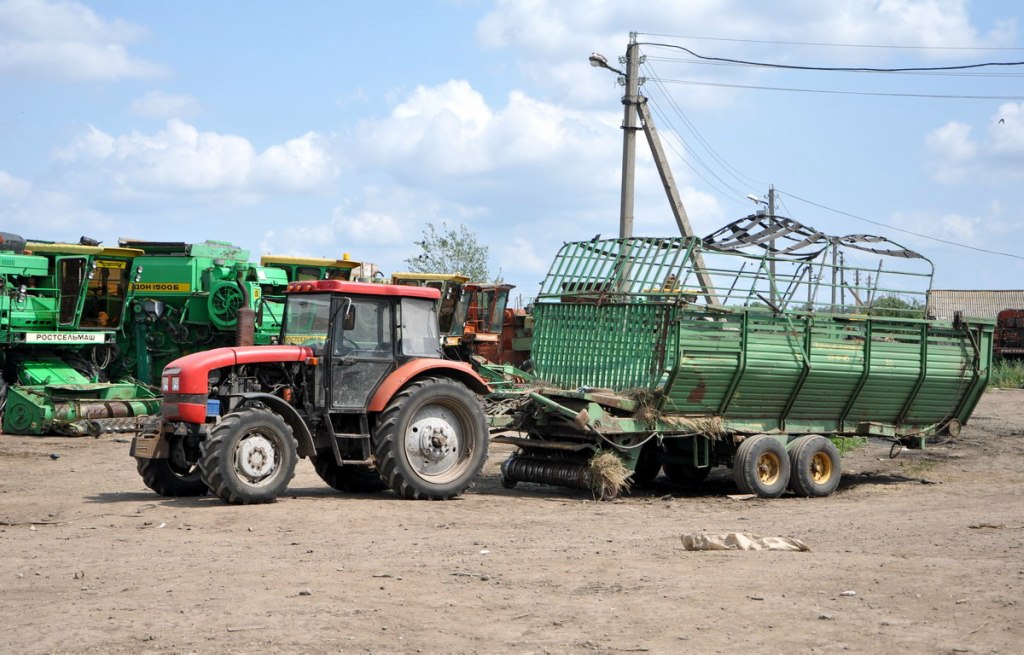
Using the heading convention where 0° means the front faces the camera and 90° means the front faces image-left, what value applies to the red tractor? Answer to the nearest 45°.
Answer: approximately 45°

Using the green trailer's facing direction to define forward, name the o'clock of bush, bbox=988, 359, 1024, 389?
The bush is roughly at 5 o'clock from the green trailer.

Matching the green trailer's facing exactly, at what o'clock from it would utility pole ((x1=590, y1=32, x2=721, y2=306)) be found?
The utility pole is roughly at 4 o'clock from the green trailer.

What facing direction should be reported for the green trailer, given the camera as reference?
facing the viewer and to the left of the viewer

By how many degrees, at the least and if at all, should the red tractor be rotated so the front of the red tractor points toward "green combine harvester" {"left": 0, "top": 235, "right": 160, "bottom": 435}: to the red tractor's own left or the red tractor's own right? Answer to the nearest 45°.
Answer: approximately 90° to the red tractor's own right

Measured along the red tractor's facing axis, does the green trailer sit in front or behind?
behind

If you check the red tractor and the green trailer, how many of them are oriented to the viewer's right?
0

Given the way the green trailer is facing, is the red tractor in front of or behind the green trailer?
in front

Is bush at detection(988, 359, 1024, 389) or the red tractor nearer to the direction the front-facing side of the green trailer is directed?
the red tractor

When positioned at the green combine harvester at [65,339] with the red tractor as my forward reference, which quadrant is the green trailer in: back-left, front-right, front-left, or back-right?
front-left

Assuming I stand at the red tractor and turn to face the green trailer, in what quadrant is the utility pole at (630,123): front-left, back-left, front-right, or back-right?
front-left

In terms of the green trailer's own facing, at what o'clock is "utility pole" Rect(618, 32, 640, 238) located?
The utility pole is roughly at 4 o'clock from the green trailer.
